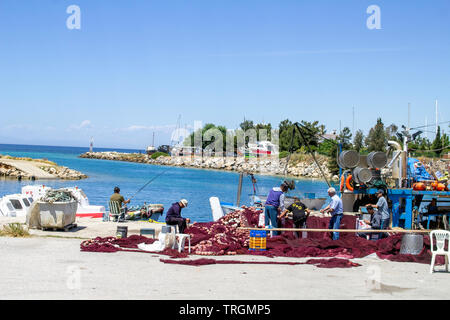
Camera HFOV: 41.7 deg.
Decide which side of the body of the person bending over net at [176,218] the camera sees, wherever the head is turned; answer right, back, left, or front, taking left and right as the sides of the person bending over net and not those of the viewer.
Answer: right

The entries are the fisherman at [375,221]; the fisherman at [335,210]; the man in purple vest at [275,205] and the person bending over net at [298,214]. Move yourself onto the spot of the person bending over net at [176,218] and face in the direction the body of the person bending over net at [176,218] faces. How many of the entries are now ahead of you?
4

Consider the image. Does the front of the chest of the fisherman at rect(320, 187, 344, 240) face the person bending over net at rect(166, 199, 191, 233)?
yes

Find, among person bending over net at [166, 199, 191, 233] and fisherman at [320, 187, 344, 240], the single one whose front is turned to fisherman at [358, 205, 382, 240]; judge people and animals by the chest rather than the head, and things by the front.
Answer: the person bending over net

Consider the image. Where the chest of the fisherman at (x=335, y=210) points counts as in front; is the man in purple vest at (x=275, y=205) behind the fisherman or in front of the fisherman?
in front

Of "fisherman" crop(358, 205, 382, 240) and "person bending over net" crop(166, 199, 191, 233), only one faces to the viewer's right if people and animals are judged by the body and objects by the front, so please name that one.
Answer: the person bending over net

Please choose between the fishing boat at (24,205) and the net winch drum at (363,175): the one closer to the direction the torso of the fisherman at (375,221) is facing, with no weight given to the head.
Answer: the fishing boat

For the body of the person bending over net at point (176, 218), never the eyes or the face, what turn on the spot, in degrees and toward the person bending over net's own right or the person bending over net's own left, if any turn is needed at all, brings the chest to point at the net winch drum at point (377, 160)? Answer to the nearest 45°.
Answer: approximately 45° to the person bending over net's own left

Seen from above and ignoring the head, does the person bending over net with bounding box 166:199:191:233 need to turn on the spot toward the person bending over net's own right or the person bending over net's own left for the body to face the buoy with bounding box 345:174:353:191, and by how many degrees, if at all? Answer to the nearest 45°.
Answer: approximately 45° to the person bending over net's own left

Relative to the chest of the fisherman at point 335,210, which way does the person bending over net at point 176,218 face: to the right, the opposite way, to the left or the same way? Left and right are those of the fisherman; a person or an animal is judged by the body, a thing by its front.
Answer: the opposite way

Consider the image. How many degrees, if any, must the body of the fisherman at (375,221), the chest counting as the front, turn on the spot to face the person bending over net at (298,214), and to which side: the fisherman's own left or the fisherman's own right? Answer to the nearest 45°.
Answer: approximately 45° to the fisherman's own left

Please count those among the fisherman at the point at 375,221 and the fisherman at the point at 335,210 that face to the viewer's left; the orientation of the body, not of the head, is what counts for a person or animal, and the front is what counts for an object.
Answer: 2

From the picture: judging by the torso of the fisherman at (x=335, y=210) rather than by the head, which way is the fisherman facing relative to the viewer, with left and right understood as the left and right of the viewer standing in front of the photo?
facing to the left of the viewer

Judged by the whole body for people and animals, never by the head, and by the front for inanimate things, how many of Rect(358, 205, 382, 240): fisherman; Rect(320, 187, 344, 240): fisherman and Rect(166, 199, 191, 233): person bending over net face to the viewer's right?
1

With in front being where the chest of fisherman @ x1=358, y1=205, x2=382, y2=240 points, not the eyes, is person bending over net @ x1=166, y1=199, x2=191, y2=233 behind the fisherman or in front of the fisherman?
in front
